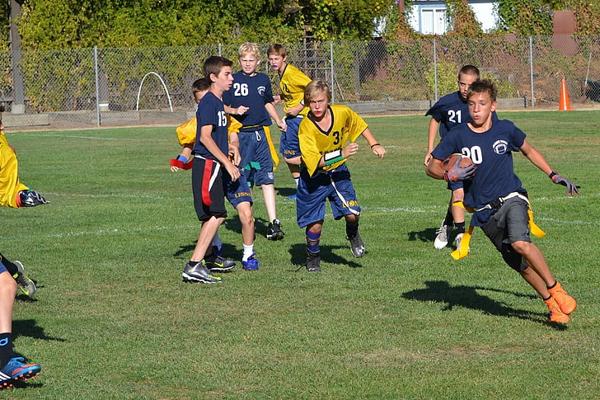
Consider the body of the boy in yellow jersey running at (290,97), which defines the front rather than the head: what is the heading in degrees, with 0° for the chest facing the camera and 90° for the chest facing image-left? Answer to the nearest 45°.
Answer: approximately 45°

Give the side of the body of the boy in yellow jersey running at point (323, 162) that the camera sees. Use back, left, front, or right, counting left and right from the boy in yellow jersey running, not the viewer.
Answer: front

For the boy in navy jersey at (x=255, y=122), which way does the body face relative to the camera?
toward the camera

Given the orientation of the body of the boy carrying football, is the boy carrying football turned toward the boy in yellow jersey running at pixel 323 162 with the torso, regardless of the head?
no

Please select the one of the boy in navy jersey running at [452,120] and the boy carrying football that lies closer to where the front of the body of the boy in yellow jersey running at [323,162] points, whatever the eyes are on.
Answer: the boy carrying football

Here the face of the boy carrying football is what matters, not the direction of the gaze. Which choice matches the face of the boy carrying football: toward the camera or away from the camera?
toward the camera

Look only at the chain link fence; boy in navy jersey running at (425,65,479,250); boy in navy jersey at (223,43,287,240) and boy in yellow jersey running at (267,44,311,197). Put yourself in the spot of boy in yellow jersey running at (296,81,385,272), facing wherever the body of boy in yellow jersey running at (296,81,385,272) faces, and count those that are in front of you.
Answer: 0

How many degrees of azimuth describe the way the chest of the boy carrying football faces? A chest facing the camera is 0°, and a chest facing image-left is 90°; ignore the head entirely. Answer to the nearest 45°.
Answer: approximately 45°

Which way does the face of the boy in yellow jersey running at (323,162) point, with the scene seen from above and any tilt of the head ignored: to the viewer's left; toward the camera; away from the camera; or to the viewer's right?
toward the camera

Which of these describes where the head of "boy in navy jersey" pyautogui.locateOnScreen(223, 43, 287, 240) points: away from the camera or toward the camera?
toward the camera
